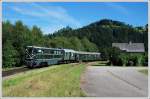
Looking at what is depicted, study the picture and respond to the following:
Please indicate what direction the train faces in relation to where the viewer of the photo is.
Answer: facing the viewer and to the left of the viewer
